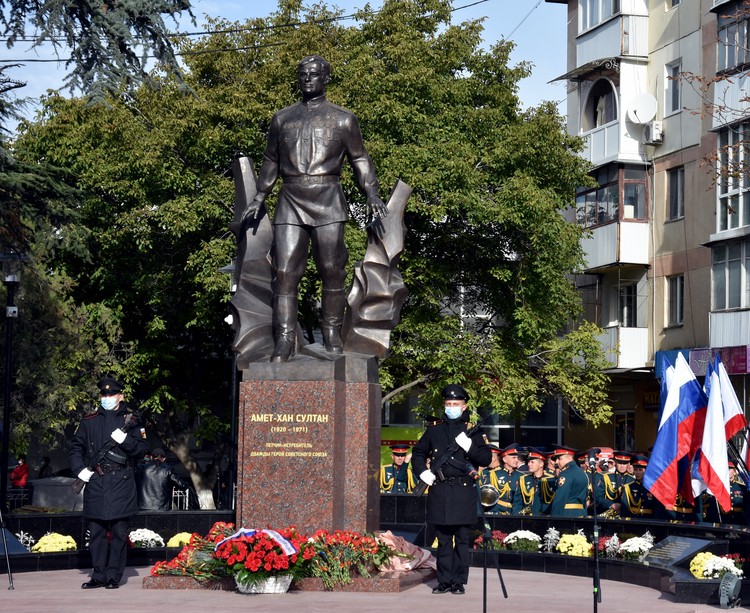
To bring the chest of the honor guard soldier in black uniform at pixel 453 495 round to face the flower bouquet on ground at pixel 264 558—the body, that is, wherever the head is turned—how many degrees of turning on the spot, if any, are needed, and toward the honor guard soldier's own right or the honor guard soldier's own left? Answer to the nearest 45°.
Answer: approximately 45° to the honor guard soldier's own right

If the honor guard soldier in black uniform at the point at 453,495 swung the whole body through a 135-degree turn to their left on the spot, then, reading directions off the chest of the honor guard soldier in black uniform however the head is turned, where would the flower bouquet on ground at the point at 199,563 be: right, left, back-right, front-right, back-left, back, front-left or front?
back-left

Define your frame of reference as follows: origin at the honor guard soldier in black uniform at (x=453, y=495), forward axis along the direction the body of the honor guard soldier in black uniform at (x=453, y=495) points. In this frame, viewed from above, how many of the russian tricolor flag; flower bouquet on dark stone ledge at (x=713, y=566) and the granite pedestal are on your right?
1

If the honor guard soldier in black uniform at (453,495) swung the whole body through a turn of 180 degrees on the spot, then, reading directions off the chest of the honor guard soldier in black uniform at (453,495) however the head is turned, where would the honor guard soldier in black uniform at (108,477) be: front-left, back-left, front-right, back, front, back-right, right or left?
left

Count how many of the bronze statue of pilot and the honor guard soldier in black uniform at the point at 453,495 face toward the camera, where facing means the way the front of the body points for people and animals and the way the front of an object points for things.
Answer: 2

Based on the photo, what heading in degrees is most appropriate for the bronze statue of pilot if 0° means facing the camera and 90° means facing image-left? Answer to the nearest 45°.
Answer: approximately 0°
